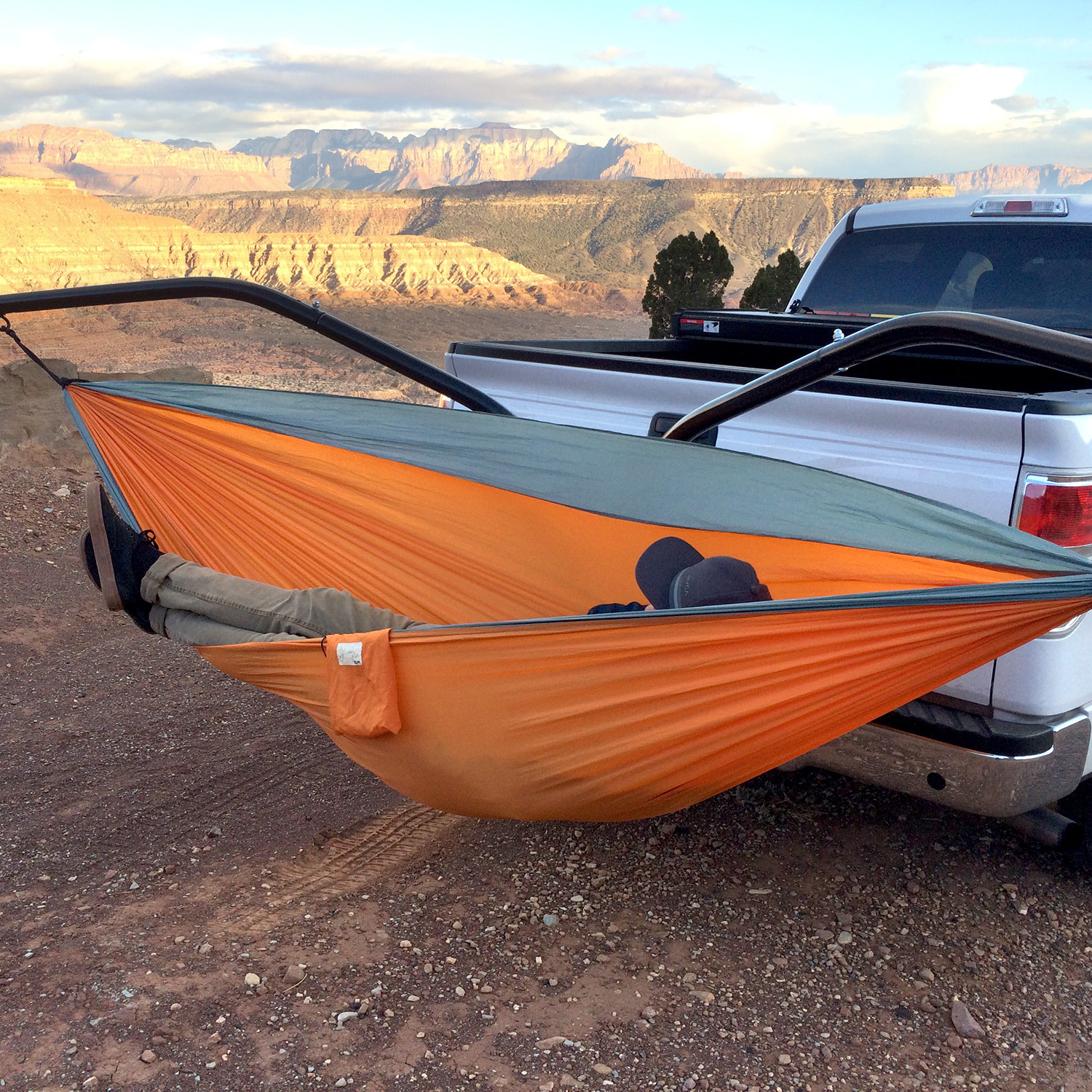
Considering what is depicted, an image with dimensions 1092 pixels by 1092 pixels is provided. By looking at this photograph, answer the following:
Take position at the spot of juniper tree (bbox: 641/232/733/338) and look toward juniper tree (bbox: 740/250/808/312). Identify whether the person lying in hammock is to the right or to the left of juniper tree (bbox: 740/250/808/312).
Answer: right

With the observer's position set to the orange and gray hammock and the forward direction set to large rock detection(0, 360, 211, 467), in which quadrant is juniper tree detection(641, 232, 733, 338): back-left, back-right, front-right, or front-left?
front-right

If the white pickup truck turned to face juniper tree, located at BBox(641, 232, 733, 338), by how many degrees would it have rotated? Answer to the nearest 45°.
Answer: approximately 45° to its left

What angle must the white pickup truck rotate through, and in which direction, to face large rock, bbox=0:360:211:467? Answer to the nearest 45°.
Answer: approximately 90° to its left

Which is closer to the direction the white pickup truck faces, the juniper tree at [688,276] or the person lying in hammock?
the juniper tree

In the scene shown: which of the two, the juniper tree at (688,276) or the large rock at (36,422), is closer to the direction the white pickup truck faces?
the juniper tree

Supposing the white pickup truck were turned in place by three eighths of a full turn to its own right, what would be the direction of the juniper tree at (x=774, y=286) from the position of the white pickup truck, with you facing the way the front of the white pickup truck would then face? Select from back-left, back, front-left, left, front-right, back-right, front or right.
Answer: back

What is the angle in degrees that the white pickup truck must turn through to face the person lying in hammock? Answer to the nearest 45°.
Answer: approximately 135° to its left

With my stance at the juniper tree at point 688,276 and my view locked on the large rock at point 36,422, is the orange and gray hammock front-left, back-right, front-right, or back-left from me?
front-left
